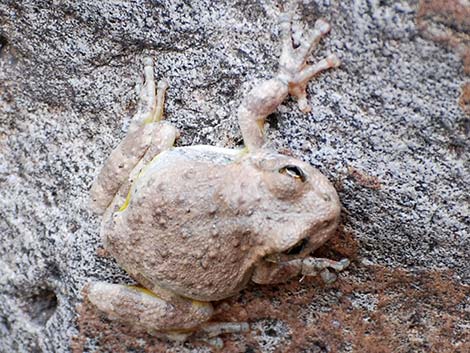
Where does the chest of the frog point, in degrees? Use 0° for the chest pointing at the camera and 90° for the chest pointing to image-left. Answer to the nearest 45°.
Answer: approximately 270°
